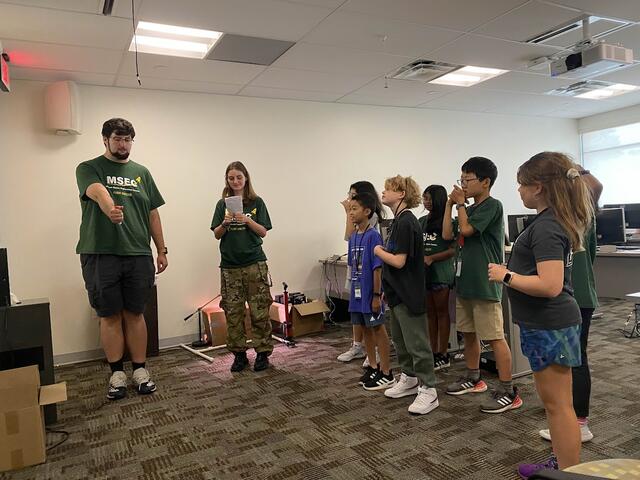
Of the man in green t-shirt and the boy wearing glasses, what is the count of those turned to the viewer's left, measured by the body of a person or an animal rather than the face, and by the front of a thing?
1

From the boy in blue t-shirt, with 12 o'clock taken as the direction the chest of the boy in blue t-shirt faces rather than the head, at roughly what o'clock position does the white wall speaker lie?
The white wall speaker is roughly at 2 o'clock from the boy in blue t-shirt.

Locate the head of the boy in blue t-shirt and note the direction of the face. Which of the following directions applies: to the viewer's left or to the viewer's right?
to the viewer's left

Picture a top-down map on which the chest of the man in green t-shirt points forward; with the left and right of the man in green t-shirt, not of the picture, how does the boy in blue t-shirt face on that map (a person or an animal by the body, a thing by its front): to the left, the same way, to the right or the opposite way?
to the right

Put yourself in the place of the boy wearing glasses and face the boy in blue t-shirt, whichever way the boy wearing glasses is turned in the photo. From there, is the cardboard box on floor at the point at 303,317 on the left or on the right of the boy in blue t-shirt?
right

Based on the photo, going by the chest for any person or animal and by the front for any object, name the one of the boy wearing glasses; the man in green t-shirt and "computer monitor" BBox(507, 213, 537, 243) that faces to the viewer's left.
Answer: the boy wearing glasses

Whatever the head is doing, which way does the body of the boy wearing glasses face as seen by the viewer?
to the viewer's left

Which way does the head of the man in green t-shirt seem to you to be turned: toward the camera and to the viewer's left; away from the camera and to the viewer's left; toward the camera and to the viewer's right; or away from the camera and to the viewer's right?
toward the camera and to the viewer's right
